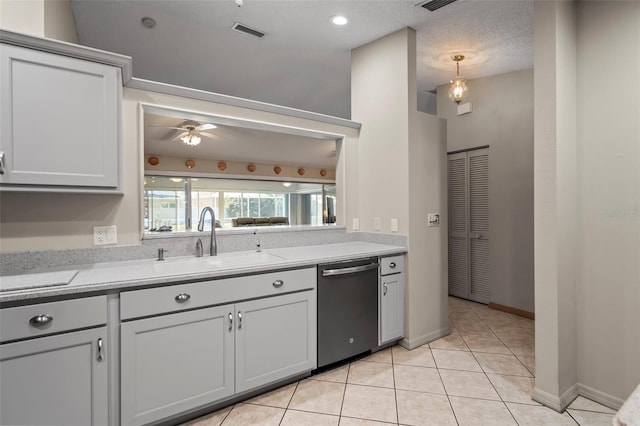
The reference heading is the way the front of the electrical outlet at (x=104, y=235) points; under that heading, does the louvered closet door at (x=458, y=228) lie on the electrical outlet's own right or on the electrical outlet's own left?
on the electrical outlet's own left

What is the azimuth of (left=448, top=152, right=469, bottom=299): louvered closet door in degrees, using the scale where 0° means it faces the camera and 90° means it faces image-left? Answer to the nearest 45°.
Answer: approximately 45°

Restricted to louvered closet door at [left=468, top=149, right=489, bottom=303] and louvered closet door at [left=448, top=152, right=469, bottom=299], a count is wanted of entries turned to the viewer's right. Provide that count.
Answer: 0

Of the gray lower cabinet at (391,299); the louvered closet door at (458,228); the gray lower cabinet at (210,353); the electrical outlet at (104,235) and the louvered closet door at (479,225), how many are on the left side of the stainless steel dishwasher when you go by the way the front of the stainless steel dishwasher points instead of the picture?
3

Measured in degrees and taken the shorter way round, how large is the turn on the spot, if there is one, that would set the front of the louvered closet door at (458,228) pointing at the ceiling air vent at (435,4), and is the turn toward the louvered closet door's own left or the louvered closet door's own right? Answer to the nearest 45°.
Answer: approximately 45° to the louvered closet door's own left

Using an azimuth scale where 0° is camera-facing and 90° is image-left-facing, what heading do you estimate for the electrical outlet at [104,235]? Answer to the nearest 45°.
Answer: approximately 0°

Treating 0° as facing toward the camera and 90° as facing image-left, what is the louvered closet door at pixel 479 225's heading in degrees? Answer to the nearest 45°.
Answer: approximately 45°

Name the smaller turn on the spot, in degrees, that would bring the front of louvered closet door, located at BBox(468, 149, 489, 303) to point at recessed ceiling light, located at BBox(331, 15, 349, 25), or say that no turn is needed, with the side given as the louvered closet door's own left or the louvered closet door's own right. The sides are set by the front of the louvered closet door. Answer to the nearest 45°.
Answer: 0° — it already faces it
